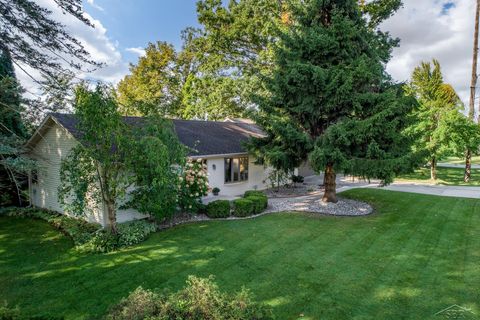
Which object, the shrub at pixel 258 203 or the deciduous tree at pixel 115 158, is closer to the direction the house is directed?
the shrub

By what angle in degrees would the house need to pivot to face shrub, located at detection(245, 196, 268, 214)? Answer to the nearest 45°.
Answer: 0° — it already faces it

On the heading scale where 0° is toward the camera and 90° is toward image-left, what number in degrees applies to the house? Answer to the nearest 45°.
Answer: approximately 315°

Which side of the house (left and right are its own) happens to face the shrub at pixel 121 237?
right

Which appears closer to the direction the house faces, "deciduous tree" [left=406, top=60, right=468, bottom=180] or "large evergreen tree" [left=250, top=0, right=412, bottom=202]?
the large evergreen tree

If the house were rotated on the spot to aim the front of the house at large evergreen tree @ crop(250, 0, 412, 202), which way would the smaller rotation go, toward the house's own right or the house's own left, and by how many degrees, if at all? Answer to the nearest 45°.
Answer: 0° — it already faces it

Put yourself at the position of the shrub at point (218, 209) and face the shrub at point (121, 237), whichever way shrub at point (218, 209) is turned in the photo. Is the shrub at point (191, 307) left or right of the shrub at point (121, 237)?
left

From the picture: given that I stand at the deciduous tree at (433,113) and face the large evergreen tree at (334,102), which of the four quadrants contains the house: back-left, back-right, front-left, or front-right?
front-right
